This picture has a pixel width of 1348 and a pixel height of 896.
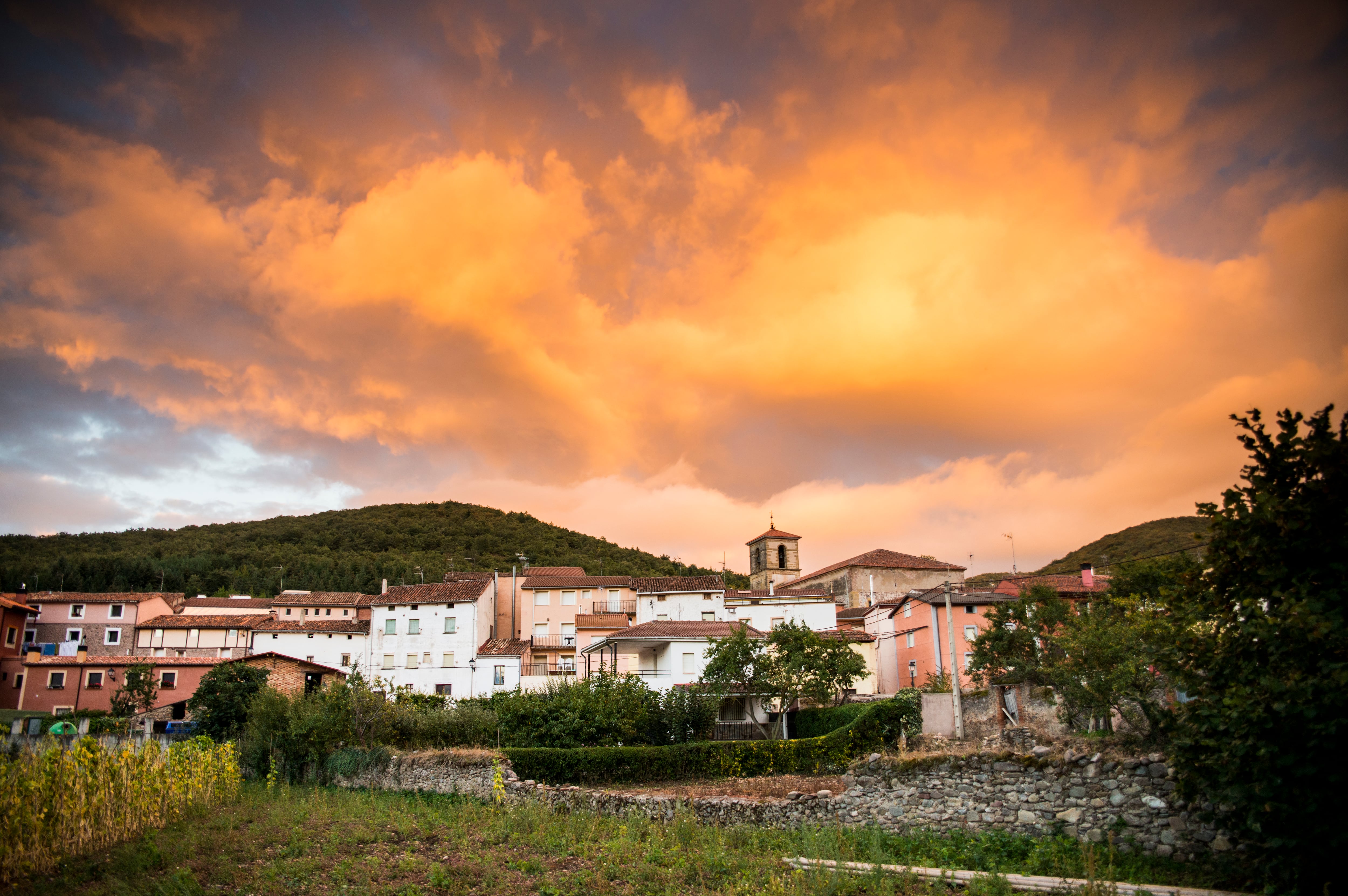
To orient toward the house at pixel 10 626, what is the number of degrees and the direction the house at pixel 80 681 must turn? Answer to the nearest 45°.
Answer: approximately 135° to its right

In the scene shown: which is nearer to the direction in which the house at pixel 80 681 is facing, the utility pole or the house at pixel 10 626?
the utility pole

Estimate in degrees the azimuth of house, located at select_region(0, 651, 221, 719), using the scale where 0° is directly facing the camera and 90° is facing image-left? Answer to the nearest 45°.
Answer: approximately 0°

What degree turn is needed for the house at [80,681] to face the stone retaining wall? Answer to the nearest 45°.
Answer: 0° — it already faces it

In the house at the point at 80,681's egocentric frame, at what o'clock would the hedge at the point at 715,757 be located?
The hedge is roughly at 11 o'clock from the house.

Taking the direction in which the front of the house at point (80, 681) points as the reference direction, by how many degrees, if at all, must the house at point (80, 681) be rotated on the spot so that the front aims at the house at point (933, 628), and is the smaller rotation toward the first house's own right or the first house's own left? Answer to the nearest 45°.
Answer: approximately 45° to the first house's own left

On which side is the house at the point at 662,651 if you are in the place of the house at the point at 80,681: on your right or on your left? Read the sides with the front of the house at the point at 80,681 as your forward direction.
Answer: on your left

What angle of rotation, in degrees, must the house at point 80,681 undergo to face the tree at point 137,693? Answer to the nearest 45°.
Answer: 0° — it already faces it
